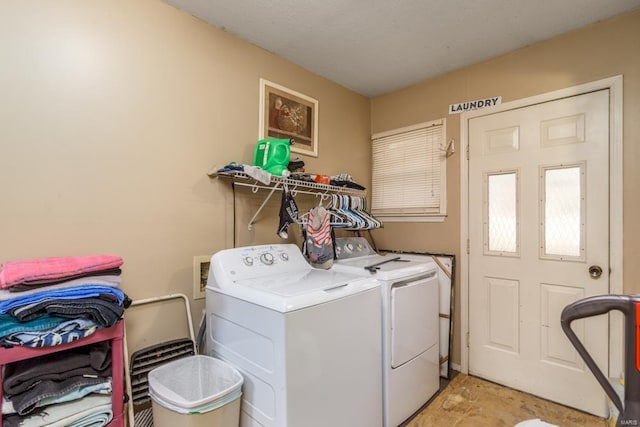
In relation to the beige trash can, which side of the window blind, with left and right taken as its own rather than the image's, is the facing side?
front

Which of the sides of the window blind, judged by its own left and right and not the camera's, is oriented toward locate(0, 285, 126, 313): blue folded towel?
front

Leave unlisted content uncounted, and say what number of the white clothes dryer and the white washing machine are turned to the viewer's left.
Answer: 0

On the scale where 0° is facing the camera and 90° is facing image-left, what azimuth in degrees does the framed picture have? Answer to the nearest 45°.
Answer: approximately 315°

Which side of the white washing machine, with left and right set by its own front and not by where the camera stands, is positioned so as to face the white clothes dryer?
left

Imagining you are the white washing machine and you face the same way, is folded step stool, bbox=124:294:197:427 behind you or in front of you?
behind

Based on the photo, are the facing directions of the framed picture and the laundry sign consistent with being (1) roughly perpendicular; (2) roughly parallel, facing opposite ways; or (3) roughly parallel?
roughly perpendicular

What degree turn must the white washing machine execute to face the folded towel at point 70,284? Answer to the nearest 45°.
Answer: approximately 135° to its right

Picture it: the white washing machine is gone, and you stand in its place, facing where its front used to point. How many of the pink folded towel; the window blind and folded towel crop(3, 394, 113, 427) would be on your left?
1

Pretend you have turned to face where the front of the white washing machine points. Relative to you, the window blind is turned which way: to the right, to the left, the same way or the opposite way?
to the right
